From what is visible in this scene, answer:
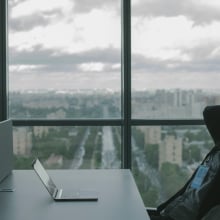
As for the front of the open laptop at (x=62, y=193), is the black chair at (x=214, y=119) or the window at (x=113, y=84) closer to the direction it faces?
the black chair

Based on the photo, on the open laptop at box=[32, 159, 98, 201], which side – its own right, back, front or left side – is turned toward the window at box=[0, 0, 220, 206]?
left

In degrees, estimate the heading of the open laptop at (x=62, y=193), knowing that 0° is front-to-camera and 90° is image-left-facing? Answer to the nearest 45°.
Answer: approximately 270°

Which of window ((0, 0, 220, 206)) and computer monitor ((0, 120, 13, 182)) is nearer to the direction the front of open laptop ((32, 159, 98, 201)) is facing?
the window

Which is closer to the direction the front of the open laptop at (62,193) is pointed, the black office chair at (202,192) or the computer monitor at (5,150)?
the black office chair

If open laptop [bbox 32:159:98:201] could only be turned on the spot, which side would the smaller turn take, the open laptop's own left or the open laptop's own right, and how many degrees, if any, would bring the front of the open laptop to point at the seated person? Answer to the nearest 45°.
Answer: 0° — it already faces them

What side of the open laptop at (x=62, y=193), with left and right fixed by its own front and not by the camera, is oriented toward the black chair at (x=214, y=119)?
front

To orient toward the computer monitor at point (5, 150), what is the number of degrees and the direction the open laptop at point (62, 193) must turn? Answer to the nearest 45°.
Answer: approximately 135° to its left
